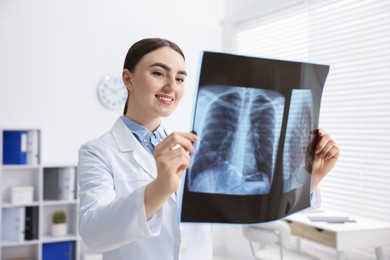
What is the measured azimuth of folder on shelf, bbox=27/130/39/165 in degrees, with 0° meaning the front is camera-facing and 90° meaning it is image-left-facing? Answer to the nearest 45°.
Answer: approximately 0°

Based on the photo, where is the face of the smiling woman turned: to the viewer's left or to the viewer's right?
to the viewer's right

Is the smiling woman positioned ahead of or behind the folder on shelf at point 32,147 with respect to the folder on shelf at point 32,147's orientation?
ahead

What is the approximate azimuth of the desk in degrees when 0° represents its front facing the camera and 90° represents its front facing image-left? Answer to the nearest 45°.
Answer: approximately 45°

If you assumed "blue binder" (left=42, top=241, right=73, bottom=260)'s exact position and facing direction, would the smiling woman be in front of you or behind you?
in front

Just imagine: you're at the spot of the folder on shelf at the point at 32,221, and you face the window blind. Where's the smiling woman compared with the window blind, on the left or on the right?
right

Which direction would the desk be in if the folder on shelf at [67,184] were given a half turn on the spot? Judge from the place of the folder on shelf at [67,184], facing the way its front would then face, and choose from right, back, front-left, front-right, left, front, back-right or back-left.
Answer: back-right

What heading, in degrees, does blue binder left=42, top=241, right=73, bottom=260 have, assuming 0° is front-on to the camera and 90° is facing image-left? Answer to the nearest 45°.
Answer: approximately 0°

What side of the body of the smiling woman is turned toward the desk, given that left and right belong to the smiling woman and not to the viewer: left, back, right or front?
left
